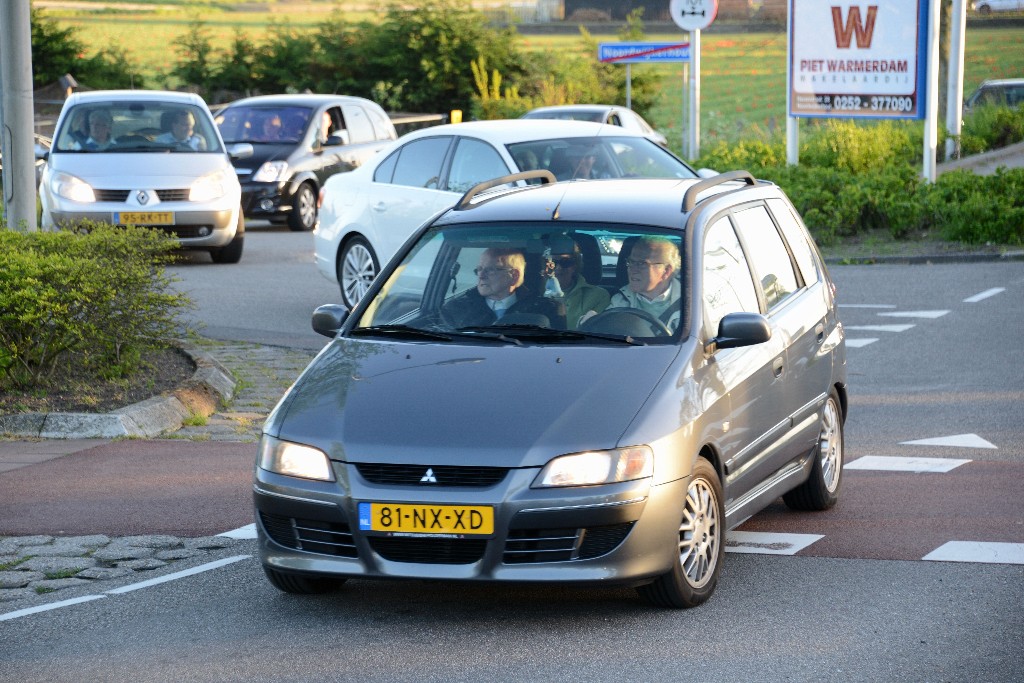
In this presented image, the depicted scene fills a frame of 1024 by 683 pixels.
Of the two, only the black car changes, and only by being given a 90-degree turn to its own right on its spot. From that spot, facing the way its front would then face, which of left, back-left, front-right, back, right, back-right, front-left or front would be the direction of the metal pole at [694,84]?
back-right

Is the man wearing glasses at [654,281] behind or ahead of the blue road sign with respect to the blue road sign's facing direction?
ahead

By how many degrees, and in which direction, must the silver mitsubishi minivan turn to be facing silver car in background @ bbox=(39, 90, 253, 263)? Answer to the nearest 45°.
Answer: approximately 135° to its right

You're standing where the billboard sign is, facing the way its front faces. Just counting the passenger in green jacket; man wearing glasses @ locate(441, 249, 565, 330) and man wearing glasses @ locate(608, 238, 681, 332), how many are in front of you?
3

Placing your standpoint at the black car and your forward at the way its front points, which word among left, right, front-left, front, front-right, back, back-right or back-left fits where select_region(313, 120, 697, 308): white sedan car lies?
front-left

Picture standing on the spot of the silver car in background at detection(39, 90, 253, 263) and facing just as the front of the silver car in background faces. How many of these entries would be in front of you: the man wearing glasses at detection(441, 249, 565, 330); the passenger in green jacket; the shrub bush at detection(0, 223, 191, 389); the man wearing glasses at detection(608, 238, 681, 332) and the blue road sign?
4

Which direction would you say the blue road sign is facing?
toward the camera

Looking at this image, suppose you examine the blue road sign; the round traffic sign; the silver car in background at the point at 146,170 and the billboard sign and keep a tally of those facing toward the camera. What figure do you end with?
4

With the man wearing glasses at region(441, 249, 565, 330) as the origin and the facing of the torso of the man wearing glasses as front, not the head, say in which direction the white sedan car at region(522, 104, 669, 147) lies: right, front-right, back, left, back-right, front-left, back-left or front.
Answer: back-right

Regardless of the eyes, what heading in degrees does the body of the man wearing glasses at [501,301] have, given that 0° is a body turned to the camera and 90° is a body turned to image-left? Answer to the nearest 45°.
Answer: approximately 45°

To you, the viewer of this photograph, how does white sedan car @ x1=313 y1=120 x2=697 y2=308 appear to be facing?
facing the viewer and to the right of the viewer

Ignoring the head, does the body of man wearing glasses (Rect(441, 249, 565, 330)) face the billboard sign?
no

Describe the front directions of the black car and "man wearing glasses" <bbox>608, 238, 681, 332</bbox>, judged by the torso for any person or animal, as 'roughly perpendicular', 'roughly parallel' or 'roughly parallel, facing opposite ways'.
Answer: roughly parallel

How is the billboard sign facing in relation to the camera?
toward the camera

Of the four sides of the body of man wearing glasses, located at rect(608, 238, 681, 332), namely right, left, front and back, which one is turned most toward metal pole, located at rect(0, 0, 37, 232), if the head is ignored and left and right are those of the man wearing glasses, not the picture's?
right

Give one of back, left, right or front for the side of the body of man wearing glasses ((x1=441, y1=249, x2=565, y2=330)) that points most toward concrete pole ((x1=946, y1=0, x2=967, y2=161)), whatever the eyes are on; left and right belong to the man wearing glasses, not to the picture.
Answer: back

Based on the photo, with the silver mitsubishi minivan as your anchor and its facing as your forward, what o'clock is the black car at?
The black car is roughly at 4 o'clock from the silver mitsubishi minivan.

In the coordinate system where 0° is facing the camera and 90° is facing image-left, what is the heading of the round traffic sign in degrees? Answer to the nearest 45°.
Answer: approximately 0°
